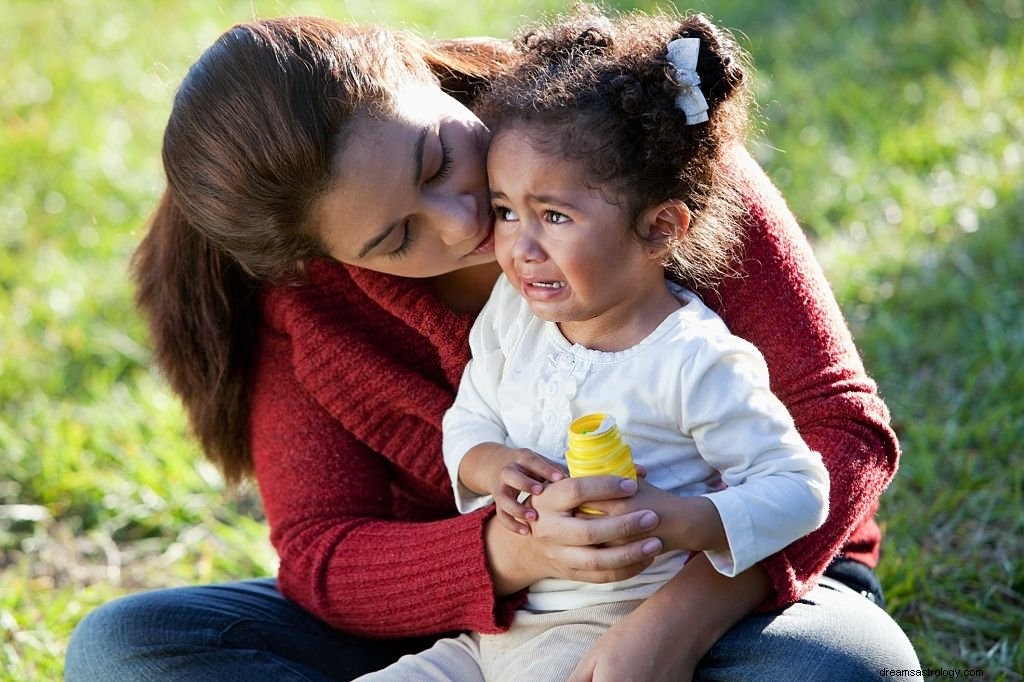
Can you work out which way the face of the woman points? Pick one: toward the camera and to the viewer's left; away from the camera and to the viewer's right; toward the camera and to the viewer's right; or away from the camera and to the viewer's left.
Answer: toward the camera and to the viewer's right

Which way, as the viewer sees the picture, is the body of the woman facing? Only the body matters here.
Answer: toward the camera

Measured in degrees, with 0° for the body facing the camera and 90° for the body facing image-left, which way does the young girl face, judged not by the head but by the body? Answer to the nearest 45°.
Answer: approximately 45°
